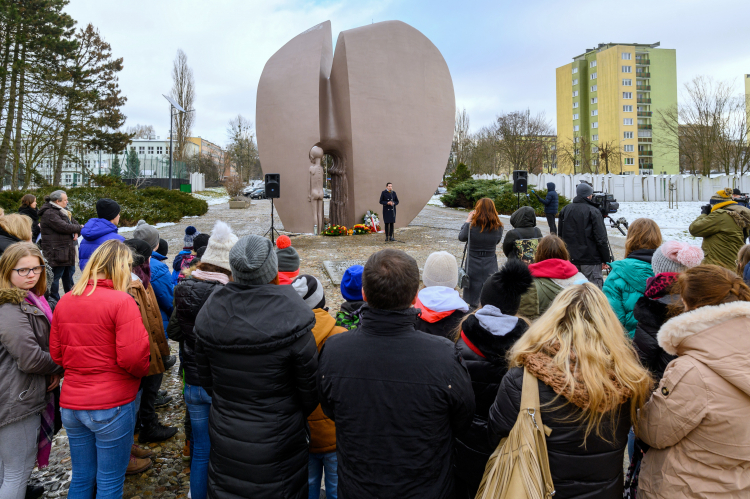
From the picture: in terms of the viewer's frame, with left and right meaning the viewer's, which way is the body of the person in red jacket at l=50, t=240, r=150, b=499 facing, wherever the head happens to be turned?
facing away from the viewer and to the right of the viewer

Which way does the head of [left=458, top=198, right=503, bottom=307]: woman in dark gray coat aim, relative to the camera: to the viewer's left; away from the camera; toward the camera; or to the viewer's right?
away from the camera

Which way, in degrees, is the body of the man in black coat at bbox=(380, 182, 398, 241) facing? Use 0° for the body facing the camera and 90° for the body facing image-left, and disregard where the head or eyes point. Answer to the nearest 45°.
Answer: approximately 0°

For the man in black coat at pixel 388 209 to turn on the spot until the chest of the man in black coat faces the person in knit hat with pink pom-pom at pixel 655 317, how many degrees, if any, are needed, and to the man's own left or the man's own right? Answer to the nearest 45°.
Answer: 0° — they already face them

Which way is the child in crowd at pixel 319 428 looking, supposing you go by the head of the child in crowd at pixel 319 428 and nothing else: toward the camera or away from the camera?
away from the camera

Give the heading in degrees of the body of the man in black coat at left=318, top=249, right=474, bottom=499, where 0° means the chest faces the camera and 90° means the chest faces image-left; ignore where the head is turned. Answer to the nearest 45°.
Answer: approximately 180°

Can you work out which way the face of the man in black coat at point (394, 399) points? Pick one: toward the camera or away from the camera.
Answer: away from the camera

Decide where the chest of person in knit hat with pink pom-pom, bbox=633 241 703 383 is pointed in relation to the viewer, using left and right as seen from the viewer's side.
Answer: facing away from the viewer and to the left of the viewer

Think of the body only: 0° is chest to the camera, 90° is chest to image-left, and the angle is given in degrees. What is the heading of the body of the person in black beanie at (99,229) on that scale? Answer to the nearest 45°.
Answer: approximately 225°

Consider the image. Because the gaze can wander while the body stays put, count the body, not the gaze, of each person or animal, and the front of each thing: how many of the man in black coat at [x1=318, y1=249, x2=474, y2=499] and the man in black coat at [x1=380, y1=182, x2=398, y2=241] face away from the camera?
1

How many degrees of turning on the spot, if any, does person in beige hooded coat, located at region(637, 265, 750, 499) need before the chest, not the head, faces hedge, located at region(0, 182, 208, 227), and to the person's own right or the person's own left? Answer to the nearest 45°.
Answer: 0° — they already face it

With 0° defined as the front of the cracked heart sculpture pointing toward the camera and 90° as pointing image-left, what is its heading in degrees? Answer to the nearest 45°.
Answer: approximately 0°
